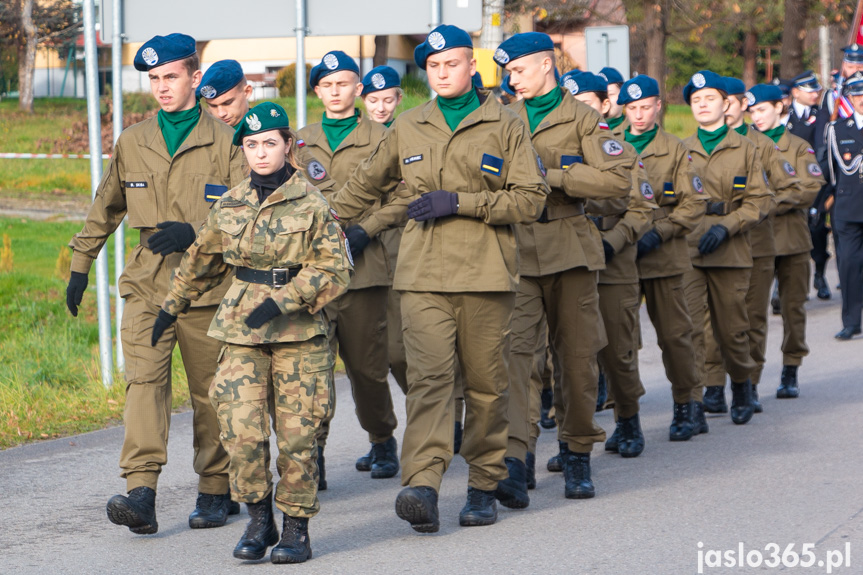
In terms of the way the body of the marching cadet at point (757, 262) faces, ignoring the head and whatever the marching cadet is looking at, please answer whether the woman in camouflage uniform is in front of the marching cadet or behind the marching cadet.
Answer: in front

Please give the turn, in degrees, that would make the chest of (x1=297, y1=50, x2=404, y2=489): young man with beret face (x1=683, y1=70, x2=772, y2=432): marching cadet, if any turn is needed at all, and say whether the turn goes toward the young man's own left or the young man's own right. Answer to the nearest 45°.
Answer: approximately 135° to the young man's own left

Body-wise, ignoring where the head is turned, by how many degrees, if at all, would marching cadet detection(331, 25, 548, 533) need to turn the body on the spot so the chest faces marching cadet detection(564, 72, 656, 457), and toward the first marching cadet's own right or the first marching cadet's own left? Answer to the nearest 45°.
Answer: approximately 135° to the first marching cadet's own left

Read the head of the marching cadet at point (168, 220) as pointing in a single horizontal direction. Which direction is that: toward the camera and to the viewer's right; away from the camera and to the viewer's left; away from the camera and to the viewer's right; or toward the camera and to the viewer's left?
toward the camera and to the viewer's left

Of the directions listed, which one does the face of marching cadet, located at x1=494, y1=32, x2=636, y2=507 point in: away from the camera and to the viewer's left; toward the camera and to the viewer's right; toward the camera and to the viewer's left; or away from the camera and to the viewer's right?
toward the camera and to the viewer's left

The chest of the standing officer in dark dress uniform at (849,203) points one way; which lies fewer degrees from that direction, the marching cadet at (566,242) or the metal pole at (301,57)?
the marching cadet

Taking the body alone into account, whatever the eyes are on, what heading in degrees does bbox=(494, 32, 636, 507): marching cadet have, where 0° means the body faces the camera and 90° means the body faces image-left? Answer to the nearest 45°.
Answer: approximately 45°

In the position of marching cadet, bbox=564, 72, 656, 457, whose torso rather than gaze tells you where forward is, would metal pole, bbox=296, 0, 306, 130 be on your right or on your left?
on your right

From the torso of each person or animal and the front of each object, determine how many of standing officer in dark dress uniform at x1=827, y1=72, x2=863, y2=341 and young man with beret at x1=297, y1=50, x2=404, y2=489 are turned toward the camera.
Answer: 2

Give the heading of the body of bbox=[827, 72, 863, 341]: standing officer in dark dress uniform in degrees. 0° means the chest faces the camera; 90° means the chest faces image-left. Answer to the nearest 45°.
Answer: approximately 0°

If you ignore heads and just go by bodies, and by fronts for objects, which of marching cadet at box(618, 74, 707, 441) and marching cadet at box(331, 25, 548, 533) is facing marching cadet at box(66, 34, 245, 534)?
marching cadet at box(618, 74, 707, 441)
